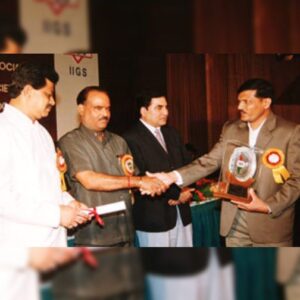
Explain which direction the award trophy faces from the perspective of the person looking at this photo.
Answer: facing the viewer

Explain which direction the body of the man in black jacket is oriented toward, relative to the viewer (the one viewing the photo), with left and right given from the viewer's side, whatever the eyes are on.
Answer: facing the viewer and to the right of the viewer

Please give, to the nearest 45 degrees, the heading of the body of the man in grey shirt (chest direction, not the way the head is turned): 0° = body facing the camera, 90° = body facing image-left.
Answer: approximately 315°

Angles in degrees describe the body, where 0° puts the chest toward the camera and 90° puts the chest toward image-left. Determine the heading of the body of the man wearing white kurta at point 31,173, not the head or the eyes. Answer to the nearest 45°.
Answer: approximately 270°
